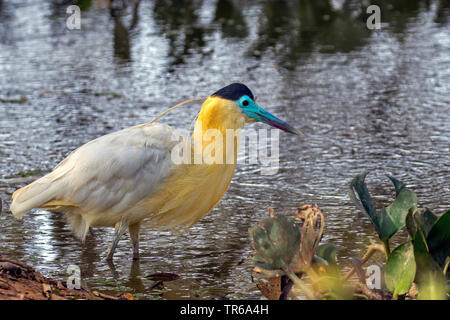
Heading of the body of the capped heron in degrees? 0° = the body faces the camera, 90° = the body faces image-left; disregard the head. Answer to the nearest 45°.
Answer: approximately 270°
